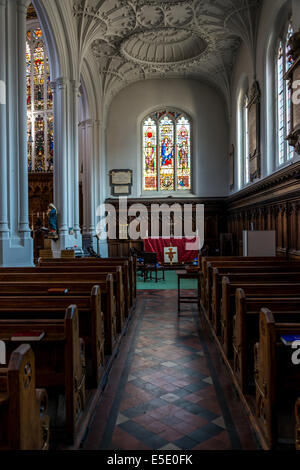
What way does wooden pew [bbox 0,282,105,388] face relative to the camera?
away from the camera

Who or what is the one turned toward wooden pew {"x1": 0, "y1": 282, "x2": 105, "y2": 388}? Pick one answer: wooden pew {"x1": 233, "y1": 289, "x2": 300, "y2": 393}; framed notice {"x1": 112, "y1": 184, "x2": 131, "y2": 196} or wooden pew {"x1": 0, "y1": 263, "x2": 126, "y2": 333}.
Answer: the framed notice

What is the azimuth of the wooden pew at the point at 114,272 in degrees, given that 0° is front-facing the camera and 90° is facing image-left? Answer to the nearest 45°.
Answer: approximately 180°

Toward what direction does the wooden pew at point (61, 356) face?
away from the camera

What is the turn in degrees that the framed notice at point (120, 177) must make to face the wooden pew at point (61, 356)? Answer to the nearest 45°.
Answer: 0° — it already faces it

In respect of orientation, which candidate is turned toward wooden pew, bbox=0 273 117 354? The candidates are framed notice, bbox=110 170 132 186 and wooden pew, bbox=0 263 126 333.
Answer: the framed notice

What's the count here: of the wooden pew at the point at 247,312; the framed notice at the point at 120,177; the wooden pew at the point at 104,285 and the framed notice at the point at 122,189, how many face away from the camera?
2

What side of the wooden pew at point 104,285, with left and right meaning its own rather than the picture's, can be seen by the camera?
back

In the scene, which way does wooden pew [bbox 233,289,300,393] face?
away from the camera

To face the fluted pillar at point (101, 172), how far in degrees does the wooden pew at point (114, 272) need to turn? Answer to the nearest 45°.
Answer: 0° — it already faces it

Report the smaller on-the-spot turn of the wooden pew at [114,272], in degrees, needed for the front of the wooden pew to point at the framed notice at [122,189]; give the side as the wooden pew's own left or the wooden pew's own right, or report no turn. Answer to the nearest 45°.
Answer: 0° — it already faces it
